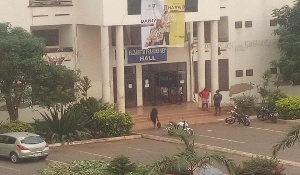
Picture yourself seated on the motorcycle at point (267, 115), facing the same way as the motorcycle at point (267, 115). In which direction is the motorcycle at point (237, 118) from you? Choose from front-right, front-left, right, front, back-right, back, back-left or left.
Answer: front-left

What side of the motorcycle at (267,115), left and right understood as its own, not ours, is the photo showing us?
left

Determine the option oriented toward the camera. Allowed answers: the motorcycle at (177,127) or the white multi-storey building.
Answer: the white multi-storey building

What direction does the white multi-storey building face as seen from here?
toward the camera

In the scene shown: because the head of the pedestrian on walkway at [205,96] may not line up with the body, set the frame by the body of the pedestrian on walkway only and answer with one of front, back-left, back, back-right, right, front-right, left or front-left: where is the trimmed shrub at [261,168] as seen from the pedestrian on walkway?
front

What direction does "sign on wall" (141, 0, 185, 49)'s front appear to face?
toward the camera

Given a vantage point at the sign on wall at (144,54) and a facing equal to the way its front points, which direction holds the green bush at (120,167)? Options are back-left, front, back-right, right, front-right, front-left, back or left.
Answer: front

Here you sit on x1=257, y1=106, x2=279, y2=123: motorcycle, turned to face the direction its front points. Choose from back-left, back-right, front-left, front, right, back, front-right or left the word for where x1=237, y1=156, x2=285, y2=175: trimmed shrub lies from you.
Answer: left

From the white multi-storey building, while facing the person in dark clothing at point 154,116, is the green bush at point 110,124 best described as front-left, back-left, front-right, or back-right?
front-right

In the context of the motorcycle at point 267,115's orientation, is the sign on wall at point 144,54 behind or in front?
in front

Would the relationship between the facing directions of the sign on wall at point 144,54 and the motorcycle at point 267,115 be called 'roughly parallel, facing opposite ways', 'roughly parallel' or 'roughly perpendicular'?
roughly perpendicular

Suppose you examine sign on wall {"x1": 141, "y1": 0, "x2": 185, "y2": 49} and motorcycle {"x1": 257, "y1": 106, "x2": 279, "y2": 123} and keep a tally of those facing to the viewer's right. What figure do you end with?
0

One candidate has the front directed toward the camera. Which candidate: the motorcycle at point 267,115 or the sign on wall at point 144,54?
the sign on wall
